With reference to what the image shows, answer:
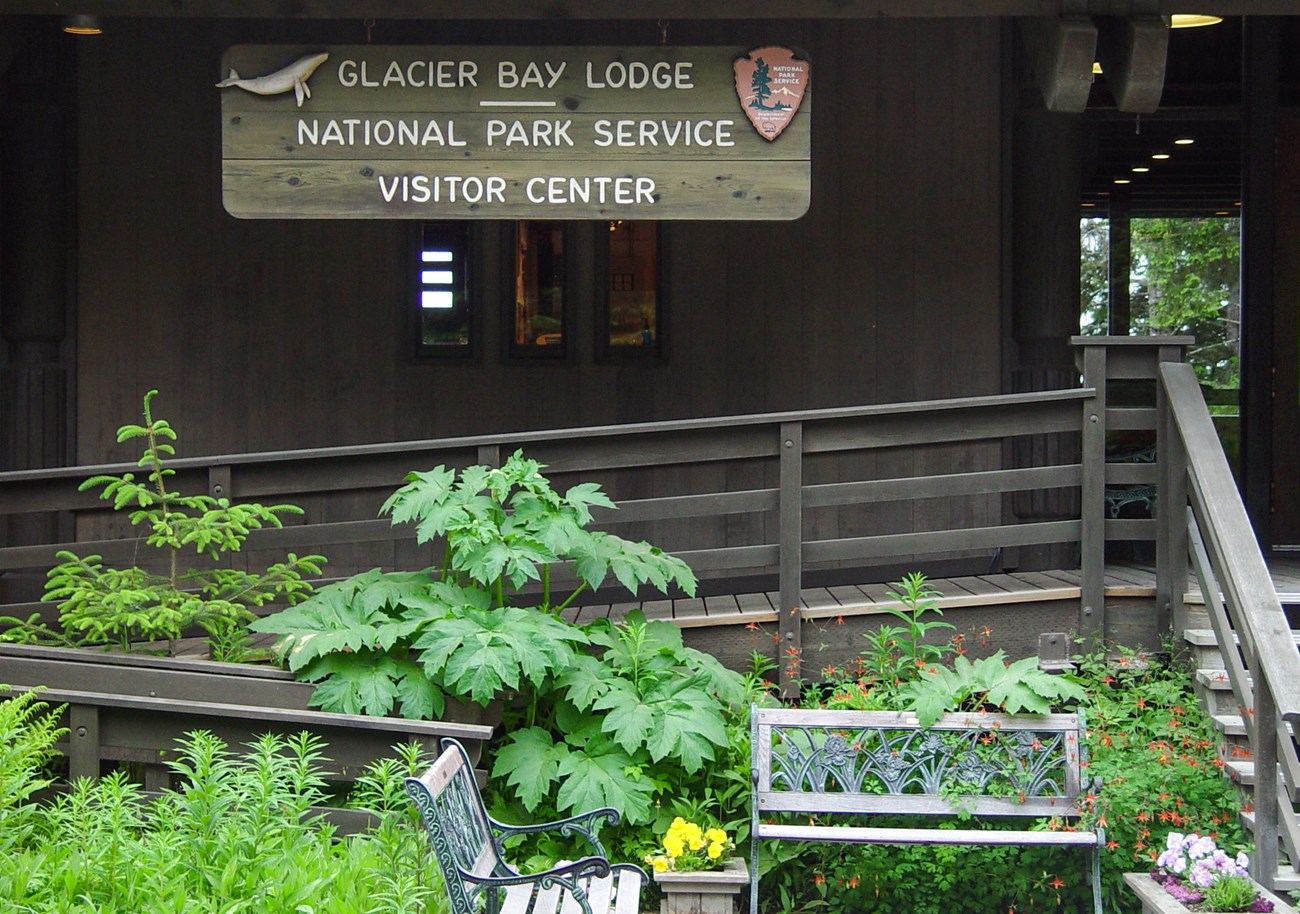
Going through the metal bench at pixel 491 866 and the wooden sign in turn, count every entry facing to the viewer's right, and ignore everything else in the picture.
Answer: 1

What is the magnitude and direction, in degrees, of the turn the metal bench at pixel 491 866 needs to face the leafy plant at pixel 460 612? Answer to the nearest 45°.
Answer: approximately 90° to its left

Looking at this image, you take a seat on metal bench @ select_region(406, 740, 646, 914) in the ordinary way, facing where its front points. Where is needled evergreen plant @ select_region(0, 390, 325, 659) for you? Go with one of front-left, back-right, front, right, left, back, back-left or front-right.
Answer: back-left

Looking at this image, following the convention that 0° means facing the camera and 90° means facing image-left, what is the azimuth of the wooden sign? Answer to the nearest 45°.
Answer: approximately 0°

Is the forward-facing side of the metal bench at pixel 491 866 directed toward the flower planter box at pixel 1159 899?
yes

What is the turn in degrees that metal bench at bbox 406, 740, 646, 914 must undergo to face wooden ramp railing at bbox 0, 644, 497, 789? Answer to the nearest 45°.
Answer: approximately 135° to its left

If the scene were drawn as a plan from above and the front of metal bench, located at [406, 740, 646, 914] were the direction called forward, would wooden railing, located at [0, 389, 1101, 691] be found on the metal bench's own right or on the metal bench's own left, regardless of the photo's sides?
on the metal bench's own left

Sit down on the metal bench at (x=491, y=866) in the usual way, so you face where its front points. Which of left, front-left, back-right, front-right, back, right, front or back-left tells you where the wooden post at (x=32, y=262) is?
back-left

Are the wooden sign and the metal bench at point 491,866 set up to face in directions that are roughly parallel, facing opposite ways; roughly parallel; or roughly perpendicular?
roughly perpendicular

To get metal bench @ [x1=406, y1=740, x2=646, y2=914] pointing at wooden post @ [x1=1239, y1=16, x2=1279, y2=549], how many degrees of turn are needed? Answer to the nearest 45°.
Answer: approximately 45° to its left

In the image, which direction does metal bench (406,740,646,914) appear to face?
to the viewer's right
